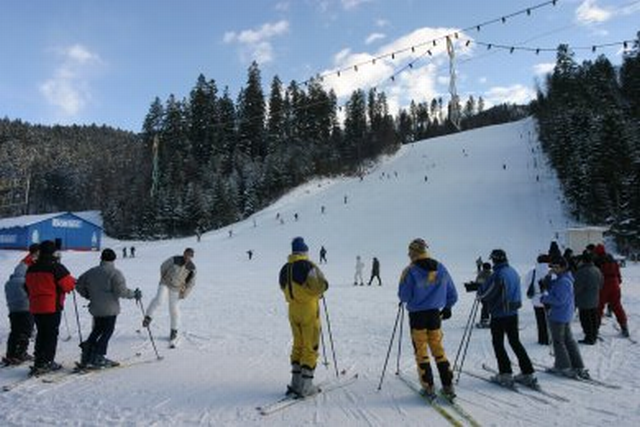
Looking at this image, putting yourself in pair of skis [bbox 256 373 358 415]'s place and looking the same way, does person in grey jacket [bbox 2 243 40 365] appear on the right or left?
on its left

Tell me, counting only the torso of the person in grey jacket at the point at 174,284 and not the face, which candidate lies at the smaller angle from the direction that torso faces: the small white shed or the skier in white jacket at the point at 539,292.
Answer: the skier in white jacket

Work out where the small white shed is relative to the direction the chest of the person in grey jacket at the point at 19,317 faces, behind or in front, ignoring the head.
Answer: in front

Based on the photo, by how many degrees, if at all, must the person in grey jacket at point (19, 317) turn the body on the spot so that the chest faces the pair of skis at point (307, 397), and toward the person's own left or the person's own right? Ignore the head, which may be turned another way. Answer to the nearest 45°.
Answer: approximately 90° to the person's own right

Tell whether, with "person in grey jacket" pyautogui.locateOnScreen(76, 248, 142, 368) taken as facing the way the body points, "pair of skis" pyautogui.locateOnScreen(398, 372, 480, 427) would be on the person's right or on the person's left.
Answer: on the person's right

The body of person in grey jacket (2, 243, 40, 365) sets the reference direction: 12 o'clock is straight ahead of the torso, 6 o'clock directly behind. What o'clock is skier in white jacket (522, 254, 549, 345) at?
The skier in white jacket is roughly at 2 o'clock from the person in grey jacket.

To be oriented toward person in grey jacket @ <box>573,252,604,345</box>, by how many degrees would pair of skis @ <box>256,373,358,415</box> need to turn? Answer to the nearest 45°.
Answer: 0° — it already faces them

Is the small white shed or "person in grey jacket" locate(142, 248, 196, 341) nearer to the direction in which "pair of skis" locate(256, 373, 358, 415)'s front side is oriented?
the small white shed

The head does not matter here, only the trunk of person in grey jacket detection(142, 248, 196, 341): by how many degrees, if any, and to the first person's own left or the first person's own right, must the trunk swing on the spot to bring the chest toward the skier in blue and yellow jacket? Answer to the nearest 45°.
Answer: approximately 45° to the first person's own left

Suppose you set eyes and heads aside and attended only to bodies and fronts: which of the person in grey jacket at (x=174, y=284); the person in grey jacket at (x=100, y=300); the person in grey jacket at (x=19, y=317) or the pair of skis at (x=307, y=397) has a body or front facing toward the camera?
the person in grey jacket at (x=174, y=284)

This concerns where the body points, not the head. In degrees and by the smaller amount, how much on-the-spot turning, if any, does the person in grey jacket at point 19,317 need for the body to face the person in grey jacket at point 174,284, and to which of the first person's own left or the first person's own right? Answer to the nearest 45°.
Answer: approximately 45° to the first person's own right

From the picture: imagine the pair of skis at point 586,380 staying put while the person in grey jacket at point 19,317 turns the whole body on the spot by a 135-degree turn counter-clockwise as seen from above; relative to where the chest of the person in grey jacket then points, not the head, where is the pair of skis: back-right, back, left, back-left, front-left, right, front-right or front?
back-left

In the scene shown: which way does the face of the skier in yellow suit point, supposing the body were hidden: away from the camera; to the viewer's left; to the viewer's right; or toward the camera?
away from the camera

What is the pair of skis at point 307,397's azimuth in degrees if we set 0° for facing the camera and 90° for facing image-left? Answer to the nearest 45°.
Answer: approximately 225°
